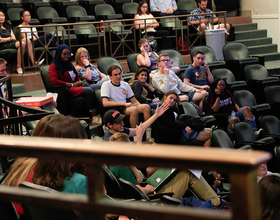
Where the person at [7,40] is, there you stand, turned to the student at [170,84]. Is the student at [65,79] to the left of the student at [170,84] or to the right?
right

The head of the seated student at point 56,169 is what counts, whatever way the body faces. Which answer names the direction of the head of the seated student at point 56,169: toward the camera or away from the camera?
away from the camera

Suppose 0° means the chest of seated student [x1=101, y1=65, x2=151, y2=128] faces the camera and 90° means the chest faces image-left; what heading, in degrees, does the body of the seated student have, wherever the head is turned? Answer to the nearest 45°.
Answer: approximately 315°

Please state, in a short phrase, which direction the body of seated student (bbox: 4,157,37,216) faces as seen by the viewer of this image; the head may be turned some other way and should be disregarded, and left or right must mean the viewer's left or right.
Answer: facing away from the viewer and to the right of the viewer

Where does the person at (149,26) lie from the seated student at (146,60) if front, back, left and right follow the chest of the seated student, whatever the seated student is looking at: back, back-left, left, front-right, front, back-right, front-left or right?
back-left

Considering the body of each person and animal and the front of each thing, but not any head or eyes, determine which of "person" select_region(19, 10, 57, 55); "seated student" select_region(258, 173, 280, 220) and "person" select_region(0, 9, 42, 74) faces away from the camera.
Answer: the seated student

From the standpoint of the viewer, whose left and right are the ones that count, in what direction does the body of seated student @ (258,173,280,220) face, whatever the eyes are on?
facing away from the viewer

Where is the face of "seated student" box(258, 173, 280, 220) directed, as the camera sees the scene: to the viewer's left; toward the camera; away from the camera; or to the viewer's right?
away from the camera

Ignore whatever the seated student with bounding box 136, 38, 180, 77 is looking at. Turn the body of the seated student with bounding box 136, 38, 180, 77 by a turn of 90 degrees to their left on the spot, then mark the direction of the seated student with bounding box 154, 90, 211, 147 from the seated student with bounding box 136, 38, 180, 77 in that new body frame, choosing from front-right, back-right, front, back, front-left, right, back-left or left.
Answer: back-right

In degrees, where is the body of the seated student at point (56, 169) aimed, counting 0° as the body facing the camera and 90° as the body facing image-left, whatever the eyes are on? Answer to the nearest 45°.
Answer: approximately 225°
